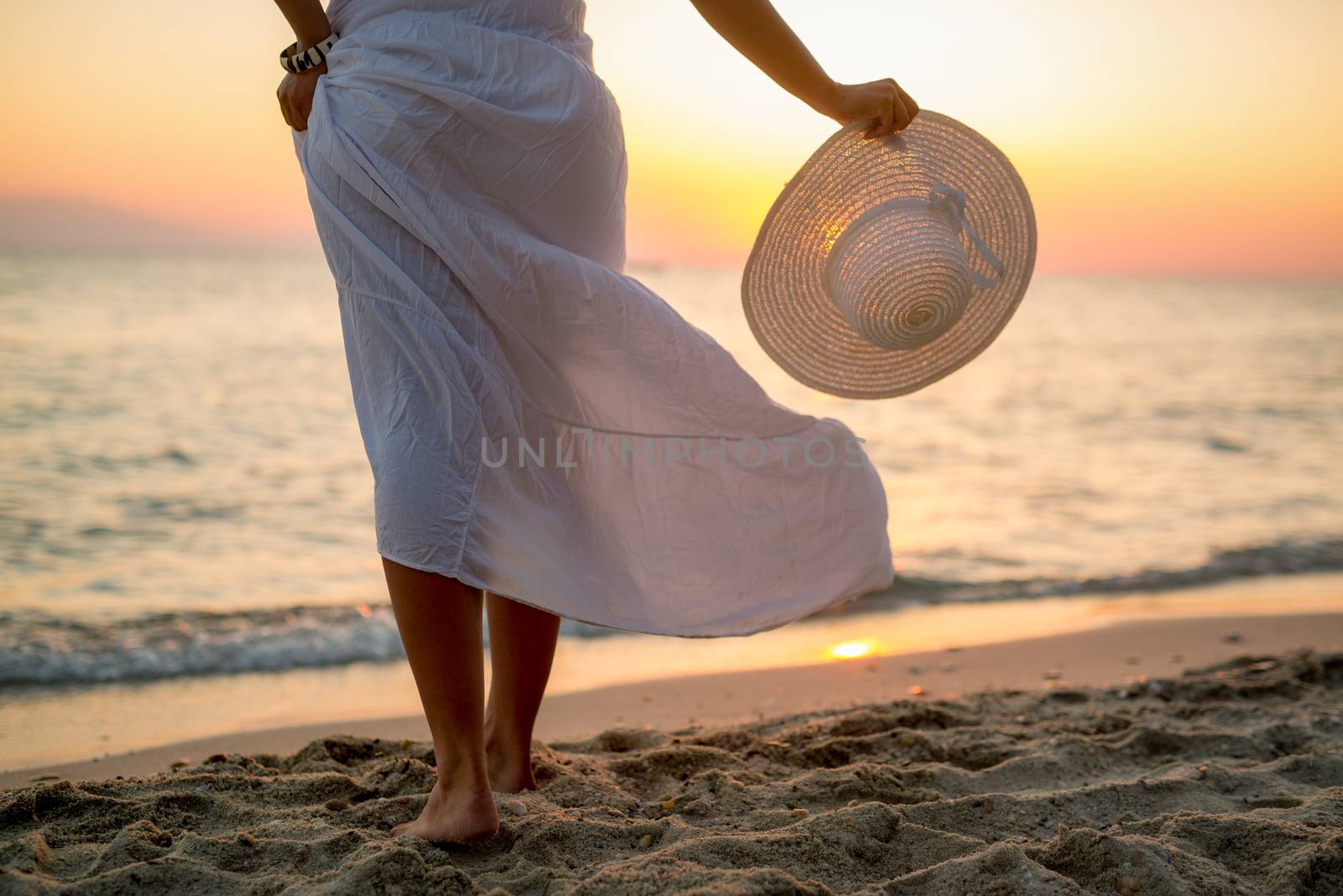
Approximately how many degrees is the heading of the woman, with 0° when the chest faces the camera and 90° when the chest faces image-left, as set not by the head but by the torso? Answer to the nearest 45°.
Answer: approximately 135°
